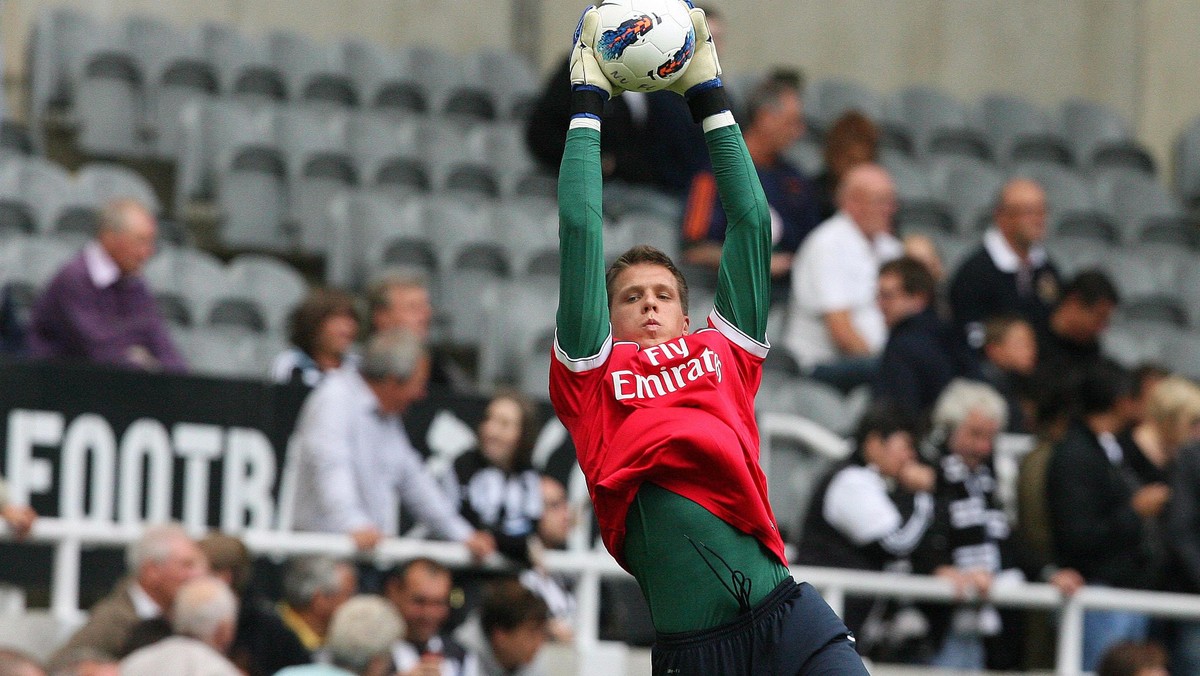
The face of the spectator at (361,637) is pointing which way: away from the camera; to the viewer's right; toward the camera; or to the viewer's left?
away from the camera

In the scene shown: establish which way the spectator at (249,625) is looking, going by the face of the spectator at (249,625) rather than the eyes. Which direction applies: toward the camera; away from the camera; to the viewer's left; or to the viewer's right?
away from the camera

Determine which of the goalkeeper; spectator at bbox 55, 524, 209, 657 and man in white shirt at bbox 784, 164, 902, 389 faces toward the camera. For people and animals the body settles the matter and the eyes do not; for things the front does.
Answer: the goalkeeper

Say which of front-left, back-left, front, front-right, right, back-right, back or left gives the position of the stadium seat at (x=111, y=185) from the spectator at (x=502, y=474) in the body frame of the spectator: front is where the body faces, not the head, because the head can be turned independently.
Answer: right

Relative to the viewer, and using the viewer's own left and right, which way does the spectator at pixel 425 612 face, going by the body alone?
facing the viewer and to the right of the viewer

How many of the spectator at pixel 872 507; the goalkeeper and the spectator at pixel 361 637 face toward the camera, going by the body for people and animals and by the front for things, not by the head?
1

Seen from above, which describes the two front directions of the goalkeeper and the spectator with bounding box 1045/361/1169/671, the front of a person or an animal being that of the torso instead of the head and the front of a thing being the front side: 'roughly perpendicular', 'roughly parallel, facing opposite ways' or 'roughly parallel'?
roughly perpendicular

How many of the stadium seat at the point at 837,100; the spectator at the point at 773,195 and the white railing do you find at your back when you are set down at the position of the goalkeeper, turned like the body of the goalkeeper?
3

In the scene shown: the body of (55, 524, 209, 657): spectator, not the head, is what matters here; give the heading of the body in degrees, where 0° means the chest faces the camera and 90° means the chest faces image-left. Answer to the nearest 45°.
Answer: approximately 270°

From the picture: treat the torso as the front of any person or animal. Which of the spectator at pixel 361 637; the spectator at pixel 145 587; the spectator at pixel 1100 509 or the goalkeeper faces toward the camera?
the goalkeeper
